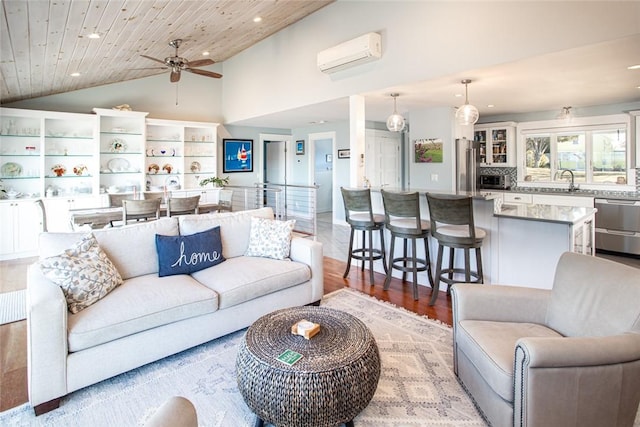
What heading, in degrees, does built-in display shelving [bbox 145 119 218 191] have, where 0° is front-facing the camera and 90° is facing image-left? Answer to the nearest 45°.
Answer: approximately 315°

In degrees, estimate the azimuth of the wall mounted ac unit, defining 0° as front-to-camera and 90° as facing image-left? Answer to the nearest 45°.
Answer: approximately 45°

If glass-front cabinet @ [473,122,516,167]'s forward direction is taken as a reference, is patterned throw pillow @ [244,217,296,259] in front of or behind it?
in front

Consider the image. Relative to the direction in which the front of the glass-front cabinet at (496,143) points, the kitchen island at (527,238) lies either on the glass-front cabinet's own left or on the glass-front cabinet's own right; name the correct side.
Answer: on the glass-front cabinet's own left

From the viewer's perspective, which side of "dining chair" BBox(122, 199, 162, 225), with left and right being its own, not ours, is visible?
back

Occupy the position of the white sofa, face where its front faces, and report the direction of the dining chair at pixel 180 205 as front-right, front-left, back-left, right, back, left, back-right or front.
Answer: back-left

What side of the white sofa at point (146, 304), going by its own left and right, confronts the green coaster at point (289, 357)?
front

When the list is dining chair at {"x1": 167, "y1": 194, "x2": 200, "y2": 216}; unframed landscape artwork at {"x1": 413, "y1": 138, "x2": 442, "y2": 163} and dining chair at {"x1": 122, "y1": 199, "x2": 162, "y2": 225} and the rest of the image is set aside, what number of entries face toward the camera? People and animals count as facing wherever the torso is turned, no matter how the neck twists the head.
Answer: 1

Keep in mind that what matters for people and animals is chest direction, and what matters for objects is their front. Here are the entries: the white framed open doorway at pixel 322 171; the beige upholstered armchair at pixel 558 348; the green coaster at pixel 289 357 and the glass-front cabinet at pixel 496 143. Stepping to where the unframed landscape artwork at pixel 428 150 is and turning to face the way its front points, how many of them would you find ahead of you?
2

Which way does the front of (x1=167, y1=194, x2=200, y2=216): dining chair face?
away from the camera

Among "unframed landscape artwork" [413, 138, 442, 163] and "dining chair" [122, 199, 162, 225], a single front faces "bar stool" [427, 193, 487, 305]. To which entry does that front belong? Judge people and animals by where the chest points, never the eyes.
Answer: the unframed landscape artwork
